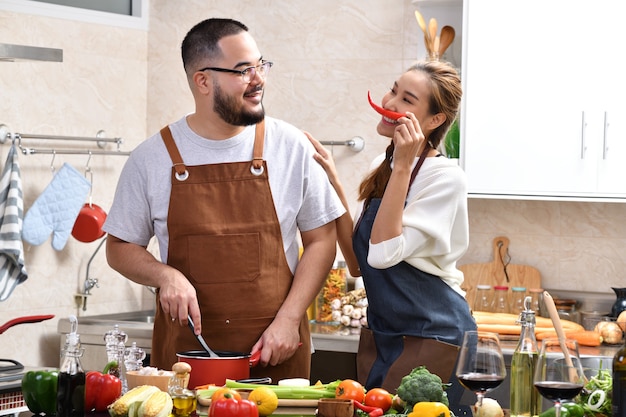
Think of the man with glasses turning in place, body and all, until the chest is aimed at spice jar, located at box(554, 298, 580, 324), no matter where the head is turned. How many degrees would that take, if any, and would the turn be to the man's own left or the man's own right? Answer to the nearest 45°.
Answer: approximately 135° to the man's own left

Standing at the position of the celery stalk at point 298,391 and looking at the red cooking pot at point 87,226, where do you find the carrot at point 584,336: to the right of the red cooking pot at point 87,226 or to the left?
right

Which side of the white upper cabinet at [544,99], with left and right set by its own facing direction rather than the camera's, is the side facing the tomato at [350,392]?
front

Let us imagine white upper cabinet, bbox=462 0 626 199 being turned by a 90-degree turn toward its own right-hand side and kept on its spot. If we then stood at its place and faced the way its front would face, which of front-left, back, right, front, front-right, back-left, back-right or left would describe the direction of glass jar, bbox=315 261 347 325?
front

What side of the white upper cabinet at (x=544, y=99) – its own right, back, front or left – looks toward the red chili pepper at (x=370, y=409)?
front

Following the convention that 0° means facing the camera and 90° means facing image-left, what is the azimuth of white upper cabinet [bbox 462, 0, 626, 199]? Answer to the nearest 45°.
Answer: approximately 0°
